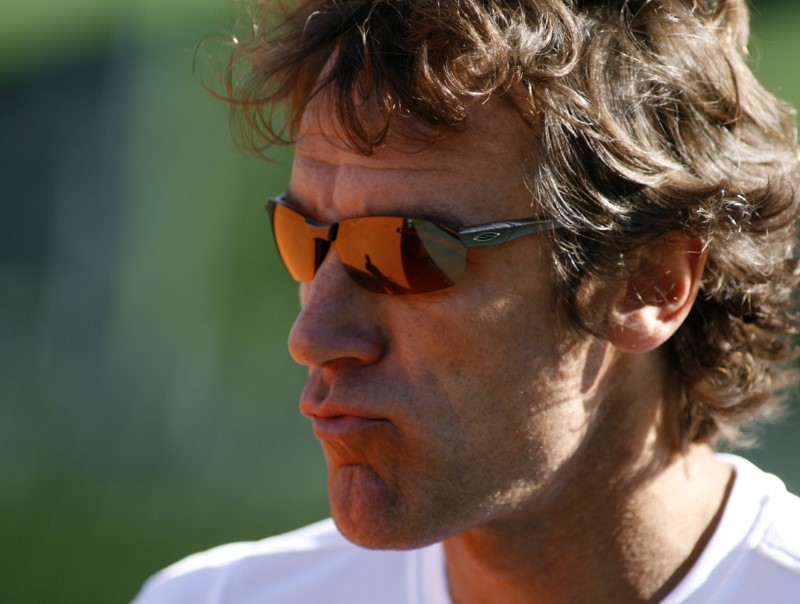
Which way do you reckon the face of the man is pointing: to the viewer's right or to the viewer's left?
to the viewer's left

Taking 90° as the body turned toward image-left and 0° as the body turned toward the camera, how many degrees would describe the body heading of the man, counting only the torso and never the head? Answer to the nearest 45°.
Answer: approximately 45°
